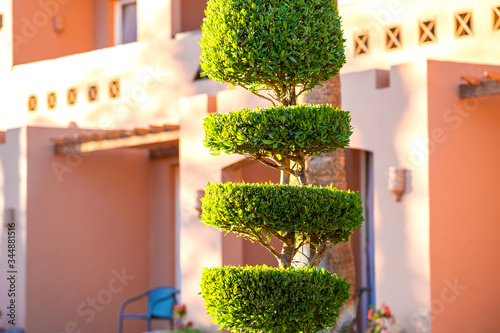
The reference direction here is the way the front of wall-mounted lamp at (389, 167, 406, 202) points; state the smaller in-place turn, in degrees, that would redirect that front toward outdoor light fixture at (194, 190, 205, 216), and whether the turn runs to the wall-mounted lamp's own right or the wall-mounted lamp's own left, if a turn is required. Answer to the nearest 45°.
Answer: approximately 135° to the wall-mounted lamp's own right

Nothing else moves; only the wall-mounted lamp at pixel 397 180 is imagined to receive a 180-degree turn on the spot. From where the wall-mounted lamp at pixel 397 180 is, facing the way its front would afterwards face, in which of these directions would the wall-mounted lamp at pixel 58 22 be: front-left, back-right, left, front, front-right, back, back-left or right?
front-left

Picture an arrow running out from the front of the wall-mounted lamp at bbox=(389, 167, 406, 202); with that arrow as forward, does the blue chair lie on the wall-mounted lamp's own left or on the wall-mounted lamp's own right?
on the wall-mounted lamp's own right

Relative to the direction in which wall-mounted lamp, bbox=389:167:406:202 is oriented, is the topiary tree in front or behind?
in front

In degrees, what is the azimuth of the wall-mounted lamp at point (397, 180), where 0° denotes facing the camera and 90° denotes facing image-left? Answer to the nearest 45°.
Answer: approximately 0°

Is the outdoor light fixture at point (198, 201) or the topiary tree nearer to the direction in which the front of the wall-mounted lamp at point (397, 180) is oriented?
the topiary tree
